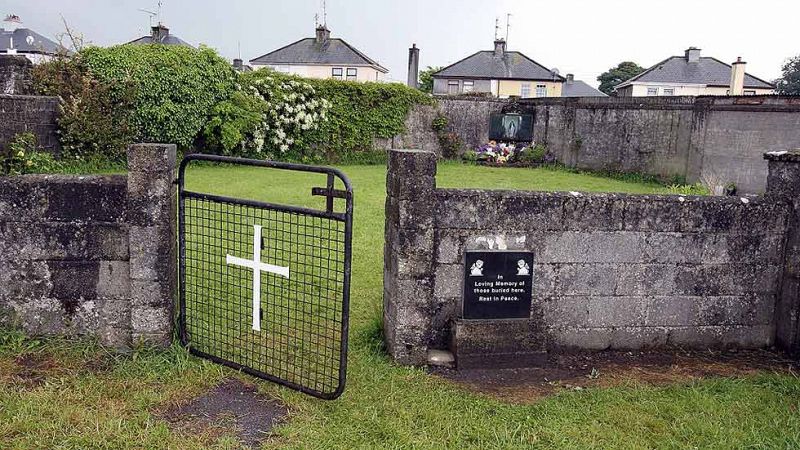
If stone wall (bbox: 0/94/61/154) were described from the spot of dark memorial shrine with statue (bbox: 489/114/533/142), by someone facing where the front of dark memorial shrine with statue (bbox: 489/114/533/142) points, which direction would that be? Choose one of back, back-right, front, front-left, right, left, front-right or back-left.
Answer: front-right

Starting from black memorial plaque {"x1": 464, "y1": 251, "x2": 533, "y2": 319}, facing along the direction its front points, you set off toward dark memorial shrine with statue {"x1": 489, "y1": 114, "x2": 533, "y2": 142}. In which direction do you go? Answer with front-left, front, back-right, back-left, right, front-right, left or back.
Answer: back

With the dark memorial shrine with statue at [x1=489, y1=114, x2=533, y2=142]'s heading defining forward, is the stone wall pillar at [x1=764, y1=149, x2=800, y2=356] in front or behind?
in front

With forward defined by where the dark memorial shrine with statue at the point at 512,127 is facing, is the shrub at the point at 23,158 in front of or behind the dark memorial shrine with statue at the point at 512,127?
in front

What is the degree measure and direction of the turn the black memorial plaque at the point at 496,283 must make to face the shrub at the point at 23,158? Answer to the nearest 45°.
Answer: approximately 135° to its right

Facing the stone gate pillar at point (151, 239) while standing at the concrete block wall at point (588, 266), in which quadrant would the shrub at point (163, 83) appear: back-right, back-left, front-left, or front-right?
front-right

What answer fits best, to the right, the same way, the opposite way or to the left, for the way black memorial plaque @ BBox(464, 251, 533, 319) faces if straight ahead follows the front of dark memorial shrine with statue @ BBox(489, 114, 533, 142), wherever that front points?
the same way

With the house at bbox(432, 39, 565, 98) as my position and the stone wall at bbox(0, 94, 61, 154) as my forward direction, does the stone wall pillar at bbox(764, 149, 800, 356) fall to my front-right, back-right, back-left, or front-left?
front-left

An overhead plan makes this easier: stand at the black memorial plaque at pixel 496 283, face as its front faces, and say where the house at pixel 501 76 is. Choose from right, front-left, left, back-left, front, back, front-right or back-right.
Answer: back

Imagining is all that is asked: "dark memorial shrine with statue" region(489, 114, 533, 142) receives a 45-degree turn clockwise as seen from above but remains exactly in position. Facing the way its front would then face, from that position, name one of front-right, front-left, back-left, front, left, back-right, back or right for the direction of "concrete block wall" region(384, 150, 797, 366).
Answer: front-left

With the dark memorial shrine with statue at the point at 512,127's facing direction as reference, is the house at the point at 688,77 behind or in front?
behind

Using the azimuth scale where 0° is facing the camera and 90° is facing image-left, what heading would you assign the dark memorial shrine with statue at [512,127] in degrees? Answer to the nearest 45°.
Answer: approximately 0°

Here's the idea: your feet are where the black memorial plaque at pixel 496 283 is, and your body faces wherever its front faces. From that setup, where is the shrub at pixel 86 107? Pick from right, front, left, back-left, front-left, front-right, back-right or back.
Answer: back-right

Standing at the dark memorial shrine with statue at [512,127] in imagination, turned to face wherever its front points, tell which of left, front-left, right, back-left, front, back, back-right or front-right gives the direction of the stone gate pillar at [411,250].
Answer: front

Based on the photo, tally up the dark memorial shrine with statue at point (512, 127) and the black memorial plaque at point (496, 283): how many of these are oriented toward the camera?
2

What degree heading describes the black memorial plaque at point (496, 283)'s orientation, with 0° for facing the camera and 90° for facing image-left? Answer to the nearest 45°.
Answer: approximately 0°

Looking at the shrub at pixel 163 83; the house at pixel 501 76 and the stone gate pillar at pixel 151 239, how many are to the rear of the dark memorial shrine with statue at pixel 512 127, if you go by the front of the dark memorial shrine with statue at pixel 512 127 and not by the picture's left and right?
1
